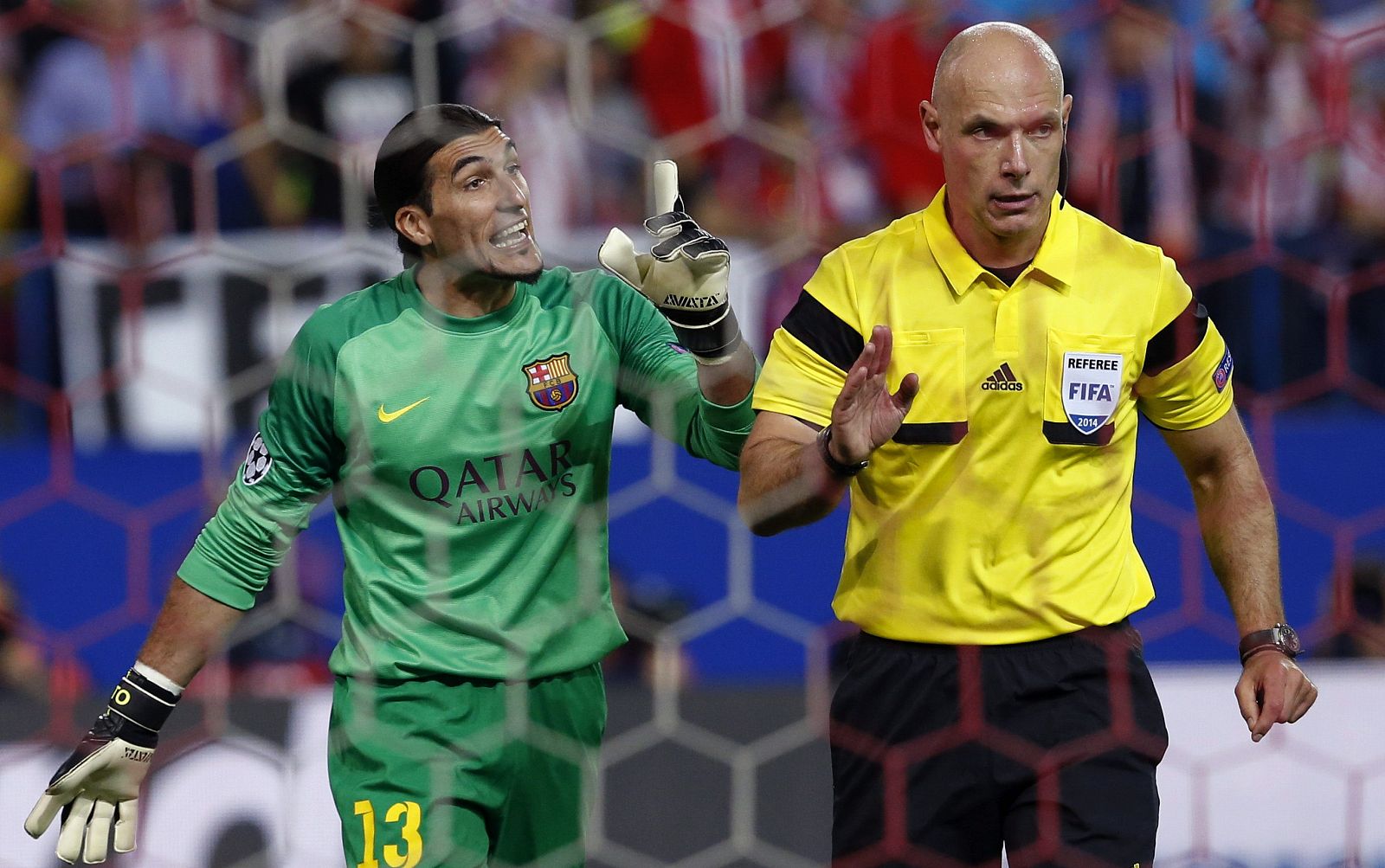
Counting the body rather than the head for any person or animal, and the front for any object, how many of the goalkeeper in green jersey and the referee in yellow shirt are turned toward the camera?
2

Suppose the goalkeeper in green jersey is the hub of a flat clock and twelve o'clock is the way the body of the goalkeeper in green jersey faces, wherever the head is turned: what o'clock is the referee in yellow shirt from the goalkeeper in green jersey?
The referee in yellow shirt is roughly at 10 o'clock from the goalkeeper in green jersey.

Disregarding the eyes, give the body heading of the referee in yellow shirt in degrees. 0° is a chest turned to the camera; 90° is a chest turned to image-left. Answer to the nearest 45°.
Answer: approximately 0°

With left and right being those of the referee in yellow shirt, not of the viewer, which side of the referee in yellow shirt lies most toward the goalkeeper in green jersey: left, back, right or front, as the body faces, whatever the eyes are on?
right

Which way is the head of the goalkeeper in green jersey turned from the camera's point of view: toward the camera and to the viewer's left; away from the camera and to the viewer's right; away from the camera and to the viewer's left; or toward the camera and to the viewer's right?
toward the camera and to the viewer's right

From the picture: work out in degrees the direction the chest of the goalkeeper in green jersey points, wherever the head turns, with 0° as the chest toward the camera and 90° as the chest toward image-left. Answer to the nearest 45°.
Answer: approximately 0°
